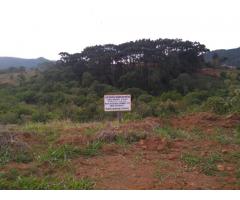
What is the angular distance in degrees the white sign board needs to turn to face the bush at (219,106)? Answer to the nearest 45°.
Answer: approximately 135° to its left

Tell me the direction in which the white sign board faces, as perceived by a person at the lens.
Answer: facing the viewer

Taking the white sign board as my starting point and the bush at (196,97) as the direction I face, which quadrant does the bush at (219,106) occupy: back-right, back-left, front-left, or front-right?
front-right

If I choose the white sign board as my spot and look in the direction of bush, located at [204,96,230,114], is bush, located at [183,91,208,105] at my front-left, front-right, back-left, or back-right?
front-left

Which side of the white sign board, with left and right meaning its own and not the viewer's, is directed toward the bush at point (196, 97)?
back
